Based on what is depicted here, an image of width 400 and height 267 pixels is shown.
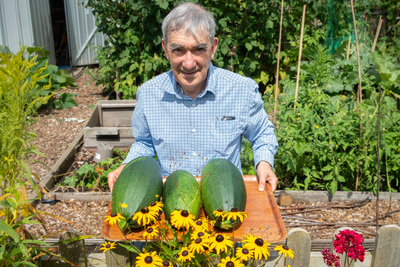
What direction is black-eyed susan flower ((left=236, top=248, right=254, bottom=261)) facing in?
toward the camera

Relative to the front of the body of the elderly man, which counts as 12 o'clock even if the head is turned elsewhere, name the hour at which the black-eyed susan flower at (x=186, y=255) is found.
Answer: The black-eyed susan flower is roughly at 12 o'clock from the elderly man.

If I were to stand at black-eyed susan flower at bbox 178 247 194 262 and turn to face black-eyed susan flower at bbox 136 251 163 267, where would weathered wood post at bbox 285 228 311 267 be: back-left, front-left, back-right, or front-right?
back-right

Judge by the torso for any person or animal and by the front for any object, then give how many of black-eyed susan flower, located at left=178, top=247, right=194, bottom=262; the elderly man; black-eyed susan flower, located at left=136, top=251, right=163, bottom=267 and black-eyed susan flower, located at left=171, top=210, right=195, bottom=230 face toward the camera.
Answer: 4

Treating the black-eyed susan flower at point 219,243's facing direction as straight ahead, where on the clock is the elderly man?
The elderly man is roughly at 6 o'clock from the black-eyed susan flower.

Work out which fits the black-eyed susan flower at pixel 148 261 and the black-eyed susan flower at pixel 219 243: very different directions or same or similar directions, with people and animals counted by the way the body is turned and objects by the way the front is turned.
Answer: same or similar directions

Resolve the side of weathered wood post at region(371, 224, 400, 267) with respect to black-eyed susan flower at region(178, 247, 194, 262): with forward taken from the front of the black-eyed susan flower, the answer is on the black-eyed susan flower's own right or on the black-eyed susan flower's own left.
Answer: on the black-eyed susan flower's own left

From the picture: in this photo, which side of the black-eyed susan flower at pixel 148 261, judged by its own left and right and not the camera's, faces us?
front

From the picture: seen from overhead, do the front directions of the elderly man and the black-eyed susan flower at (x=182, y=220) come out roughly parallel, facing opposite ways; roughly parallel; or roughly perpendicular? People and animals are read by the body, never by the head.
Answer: roughly parallel

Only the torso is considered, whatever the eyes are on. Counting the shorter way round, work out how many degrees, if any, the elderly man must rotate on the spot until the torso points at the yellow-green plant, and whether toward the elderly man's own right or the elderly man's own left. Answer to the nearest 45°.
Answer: approximately 45° to the elderly man's own right

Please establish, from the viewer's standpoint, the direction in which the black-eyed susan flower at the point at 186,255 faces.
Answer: facing the viewer

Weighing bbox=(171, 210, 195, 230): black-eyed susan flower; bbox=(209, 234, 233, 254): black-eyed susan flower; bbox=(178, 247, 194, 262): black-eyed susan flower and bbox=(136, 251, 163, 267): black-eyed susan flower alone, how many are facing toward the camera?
4

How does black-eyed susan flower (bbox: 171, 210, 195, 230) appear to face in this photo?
toward the camera
